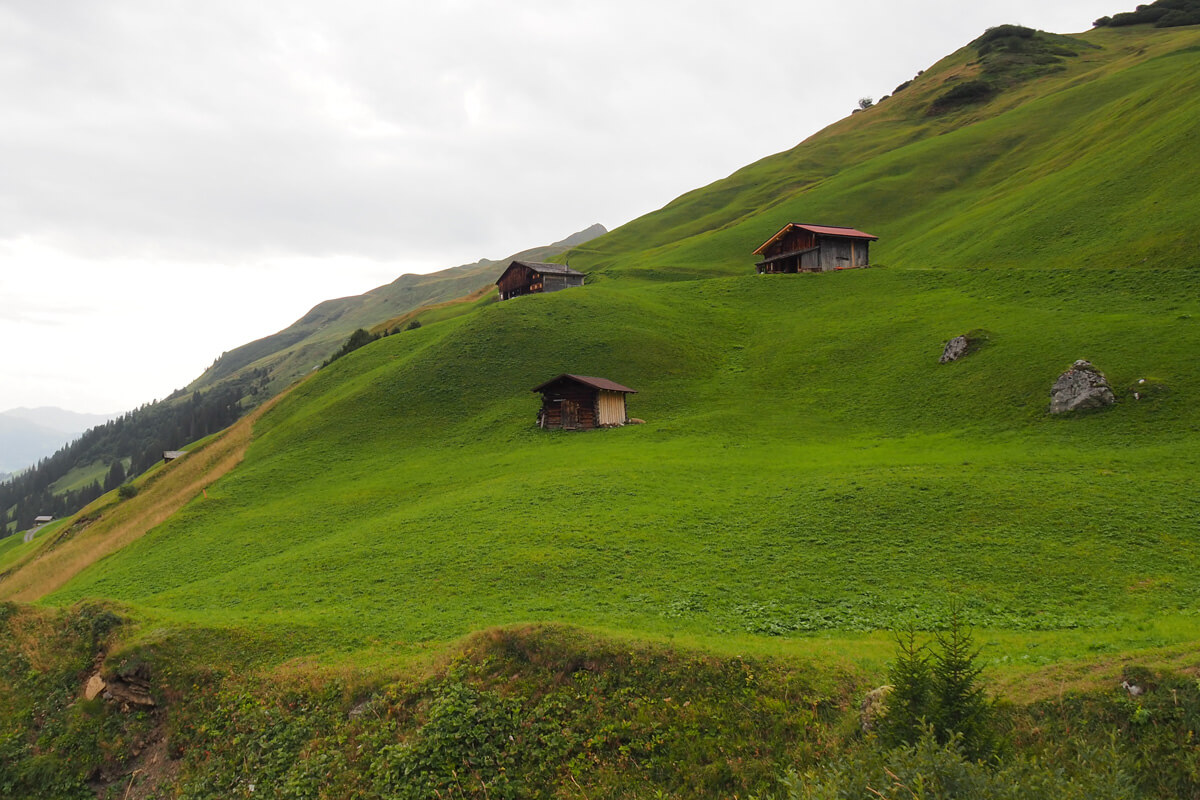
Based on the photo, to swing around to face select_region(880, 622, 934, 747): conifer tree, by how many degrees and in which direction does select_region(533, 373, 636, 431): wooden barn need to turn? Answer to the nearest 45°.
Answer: approximately 45° to its left

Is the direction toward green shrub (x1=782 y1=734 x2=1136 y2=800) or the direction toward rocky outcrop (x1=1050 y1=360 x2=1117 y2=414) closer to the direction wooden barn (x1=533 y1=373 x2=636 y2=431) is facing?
the green shrub

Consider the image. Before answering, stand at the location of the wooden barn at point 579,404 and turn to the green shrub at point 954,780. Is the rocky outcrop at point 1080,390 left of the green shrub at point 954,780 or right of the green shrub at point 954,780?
left

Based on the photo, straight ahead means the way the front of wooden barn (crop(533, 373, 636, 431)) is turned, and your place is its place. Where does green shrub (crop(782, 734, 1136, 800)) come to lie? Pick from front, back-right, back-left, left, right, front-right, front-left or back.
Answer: front-left

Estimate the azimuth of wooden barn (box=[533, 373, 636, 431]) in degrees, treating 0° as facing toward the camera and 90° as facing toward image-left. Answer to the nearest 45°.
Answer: approximately 45°

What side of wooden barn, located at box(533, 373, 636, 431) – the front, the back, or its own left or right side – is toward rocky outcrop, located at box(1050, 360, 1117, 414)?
left

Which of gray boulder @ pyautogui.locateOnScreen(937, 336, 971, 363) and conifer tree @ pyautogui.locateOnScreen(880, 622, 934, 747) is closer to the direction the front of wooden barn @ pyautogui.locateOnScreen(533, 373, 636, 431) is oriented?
the conifer tree

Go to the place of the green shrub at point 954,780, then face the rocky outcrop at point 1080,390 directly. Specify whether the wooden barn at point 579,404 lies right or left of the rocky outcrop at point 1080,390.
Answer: left

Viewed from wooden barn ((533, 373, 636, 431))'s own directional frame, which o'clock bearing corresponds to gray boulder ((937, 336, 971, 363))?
The gray boulder is roughly at 8 o'clock from the wooden barn.
